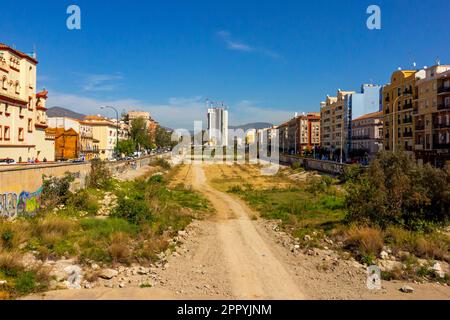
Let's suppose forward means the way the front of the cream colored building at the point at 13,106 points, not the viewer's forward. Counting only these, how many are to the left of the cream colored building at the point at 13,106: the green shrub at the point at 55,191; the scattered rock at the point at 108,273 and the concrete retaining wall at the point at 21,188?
0

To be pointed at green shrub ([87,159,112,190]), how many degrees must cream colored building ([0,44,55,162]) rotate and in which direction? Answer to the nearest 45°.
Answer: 0° — it already faces it

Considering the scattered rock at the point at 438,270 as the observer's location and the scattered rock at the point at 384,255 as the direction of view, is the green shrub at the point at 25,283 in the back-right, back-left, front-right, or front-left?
front-left

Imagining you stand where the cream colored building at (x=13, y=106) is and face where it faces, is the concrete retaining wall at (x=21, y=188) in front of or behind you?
in front

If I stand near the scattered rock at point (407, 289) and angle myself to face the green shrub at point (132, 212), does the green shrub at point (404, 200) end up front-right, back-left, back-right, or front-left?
front-right

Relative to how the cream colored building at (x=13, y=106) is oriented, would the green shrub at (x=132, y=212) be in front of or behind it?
in front

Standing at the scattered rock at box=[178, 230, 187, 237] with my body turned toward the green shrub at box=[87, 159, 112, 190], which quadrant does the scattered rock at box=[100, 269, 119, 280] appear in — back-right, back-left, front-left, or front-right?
back-left

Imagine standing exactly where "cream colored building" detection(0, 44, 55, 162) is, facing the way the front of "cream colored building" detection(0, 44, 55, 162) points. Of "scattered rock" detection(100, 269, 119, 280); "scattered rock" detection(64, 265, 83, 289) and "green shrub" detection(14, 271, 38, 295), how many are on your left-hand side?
0

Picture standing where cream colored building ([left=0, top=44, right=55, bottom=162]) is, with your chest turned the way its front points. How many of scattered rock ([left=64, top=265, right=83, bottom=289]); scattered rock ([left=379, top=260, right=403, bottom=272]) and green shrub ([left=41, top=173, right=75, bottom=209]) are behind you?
0

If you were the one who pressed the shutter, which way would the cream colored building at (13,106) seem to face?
facing the viewer and to the right of the viewer

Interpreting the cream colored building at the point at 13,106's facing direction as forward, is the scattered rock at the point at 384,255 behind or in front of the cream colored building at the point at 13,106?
in front

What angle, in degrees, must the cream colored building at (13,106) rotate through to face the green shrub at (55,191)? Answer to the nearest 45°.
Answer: approximately 45° to its right

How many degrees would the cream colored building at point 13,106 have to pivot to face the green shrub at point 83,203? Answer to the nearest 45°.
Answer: approximately 45° to its right

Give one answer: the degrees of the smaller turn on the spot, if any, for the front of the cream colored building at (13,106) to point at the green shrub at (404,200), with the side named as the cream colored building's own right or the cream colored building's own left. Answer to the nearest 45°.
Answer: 0° — it already faces it

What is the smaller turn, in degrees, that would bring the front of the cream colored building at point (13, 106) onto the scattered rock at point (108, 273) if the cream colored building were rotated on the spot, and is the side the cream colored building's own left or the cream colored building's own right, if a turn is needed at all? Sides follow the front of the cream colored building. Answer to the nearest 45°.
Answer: approximately 45° to the cream colored building's own right
